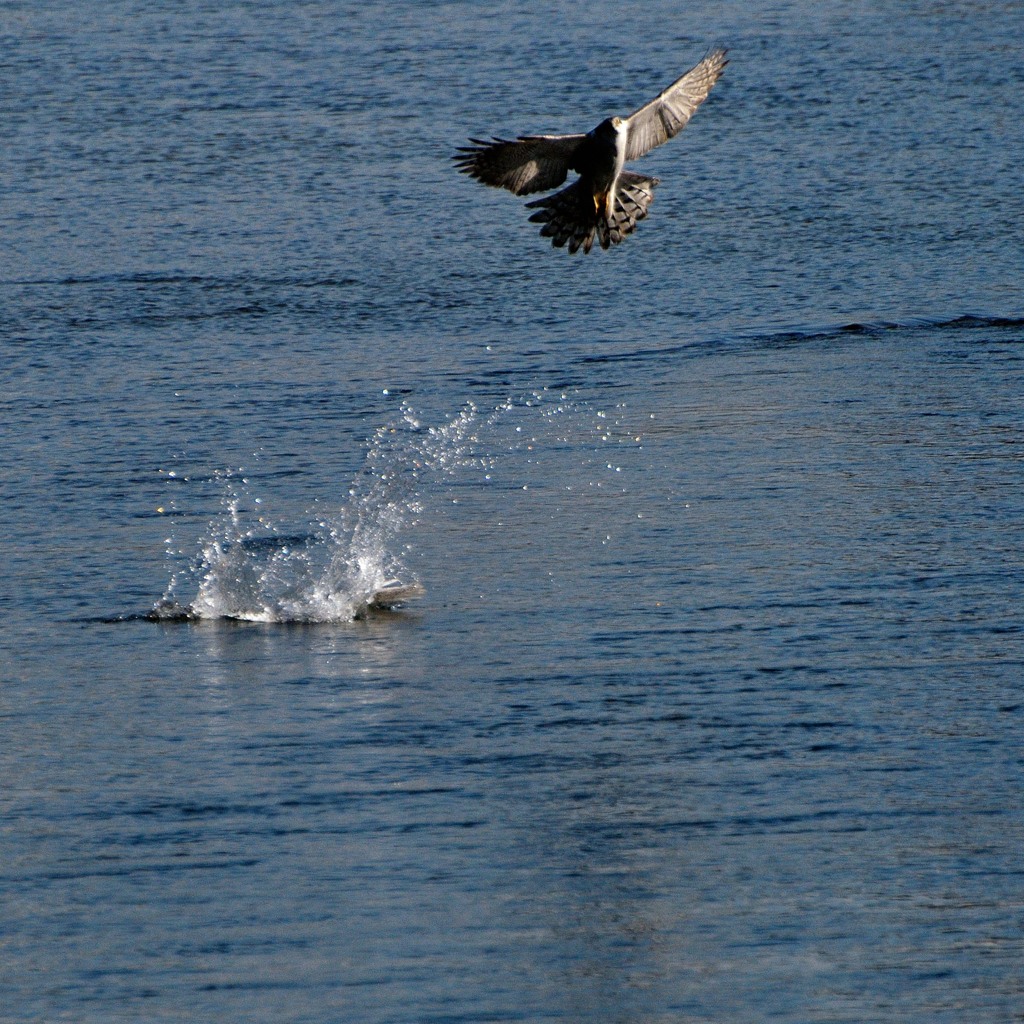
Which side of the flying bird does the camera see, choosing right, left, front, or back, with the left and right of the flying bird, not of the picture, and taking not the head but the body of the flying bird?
front

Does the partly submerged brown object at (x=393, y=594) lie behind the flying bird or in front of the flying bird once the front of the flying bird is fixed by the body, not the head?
in front
